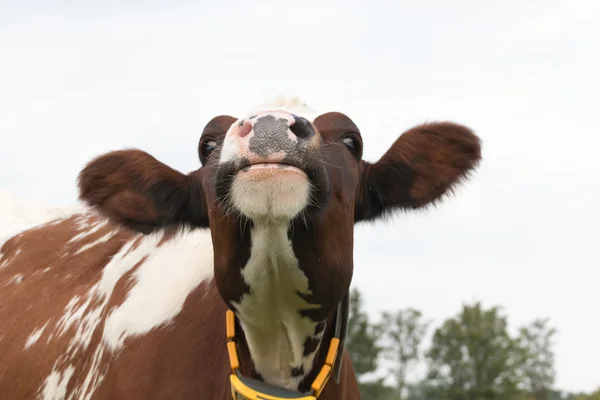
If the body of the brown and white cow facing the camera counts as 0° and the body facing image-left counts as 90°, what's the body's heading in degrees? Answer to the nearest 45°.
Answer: approximately 315°
